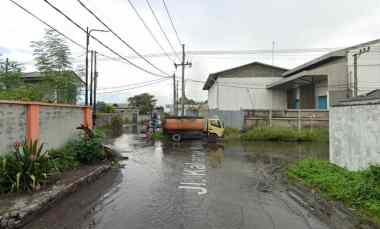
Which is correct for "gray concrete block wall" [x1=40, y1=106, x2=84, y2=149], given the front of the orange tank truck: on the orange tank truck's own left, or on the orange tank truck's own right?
on the orange tank truck's own right

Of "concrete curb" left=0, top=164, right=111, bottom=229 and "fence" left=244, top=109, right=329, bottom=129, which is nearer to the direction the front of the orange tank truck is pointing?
the fence

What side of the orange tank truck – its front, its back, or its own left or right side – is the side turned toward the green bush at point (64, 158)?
right

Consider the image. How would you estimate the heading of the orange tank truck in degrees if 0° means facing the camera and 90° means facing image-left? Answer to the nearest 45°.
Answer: approximately 270°

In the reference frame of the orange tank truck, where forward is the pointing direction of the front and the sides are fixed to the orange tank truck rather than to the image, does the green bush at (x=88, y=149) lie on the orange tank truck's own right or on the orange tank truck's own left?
on the orange tank truck's own right

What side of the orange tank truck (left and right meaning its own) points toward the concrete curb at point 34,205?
right

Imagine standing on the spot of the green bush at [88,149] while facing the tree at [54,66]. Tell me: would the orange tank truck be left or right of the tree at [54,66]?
right

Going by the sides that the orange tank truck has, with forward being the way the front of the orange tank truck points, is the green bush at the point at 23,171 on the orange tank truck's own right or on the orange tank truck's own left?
on the orange tank truck's own right
